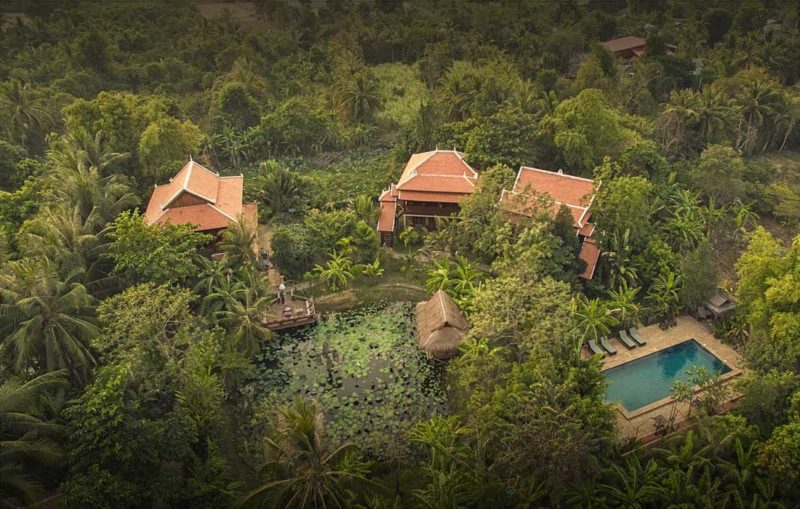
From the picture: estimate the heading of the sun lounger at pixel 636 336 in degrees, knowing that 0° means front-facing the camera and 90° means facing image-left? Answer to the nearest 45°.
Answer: approximately 315°

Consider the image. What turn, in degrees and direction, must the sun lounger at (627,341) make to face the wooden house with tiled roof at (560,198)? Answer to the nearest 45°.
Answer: approximately 180°

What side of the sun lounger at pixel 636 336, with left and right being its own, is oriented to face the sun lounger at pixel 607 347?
right

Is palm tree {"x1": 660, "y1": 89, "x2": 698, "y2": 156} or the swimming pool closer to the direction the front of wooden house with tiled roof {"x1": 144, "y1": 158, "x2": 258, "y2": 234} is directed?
the swimming pool

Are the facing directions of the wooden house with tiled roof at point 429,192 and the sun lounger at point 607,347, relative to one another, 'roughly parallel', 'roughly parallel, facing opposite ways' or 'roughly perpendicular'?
roughly parallel

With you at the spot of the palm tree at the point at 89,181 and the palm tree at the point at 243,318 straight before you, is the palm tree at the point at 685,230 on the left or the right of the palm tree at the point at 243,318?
left

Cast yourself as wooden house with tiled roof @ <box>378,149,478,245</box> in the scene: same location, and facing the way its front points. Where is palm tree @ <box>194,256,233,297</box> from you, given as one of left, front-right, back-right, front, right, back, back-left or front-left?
front-right

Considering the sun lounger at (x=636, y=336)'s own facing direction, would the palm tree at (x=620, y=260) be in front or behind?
behind

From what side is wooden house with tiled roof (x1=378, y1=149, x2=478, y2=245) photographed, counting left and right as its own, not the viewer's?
front

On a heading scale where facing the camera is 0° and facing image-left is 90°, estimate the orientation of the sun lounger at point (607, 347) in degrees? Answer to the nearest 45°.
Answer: approximately 315°

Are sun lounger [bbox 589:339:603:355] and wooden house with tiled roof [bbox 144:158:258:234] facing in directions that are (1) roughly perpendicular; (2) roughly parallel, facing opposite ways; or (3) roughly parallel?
roughly parallel

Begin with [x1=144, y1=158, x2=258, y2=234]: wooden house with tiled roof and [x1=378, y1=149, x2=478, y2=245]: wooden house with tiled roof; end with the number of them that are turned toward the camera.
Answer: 2

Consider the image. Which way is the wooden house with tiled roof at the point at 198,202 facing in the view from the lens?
facing the viewer

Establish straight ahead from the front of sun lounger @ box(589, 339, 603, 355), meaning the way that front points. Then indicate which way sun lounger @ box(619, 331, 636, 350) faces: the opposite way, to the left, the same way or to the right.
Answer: the same way

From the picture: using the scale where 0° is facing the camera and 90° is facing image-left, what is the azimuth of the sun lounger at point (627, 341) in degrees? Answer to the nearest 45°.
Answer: approximately 315°

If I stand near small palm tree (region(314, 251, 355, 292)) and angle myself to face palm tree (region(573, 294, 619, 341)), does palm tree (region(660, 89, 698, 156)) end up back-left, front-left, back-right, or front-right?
front-left

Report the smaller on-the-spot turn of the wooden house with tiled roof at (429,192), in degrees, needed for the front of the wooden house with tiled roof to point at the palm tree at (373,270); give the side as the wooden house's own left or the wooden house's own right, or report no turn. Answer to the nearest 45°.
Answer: approximately 45° to the wooden house's own right

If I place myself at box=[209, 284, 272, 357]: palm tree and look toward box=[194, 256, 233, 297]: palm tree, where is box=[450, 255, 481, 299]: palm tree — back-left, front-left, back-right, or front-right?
back-right
